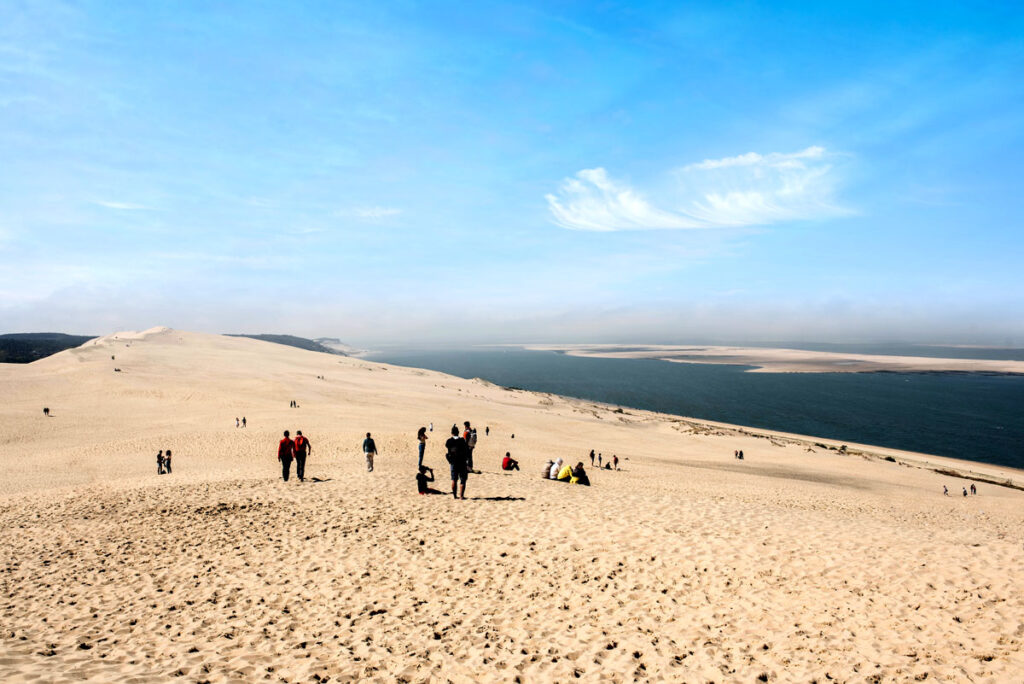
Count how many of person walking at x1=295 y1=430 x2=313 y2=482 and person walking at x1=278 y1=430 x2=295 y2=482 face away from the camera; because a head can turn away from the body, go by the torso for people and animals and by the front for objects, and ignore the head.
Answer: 2

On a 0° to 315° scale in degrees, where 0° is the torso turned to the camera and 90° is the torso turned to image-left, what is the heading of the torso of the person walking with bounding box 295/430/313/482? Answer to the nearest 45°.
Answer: approximately 180°

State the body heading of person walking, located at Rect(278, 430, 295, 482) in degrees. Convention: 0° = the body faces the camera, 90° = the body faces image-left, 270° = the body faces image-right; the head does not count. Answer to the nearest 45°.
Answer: approximately 180°

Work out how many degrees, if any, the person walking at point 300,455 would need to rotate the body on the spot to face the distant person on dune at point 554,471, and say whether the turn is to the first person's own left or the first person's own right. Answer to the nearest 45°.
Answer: approximately 90° to the first person's own right

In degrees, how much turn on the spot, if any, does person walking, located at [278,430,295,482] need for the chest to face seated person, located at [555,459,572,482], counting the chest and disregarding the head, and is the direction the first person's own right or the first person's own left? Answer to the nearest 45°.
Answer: approximately 90° to the first person's own right

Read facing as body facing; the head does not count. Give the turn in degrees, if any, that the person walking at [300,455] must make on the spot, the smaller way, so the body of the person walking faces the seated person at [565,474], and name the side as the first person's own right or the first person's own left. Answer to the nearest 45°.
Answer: approximately 90° to the first person's own right

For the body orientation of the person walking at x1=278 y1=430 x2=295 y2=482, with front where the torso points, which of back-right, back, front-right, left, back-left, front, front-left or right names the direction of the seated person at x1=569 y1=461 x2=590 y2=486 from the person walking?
right

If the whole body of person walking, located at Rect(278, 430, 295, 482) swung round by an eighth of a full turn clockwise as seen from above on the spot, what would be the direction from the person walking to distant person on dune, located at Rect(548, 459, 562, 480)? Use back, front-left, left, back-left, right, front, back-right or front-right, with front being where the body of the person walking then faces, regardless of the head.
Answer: front-right

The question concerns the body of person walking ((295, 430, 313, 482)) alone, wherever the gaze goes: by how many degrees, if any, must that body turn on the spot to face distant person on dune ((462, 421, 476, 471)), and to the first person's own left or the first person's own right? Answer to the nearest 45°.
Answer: approximately 90° to the first person's own right

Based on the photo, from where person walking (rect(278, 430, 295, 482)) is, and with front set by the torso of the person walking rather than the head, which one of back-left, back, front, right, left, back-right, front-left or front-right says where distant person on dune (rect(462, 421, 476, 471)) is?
right
